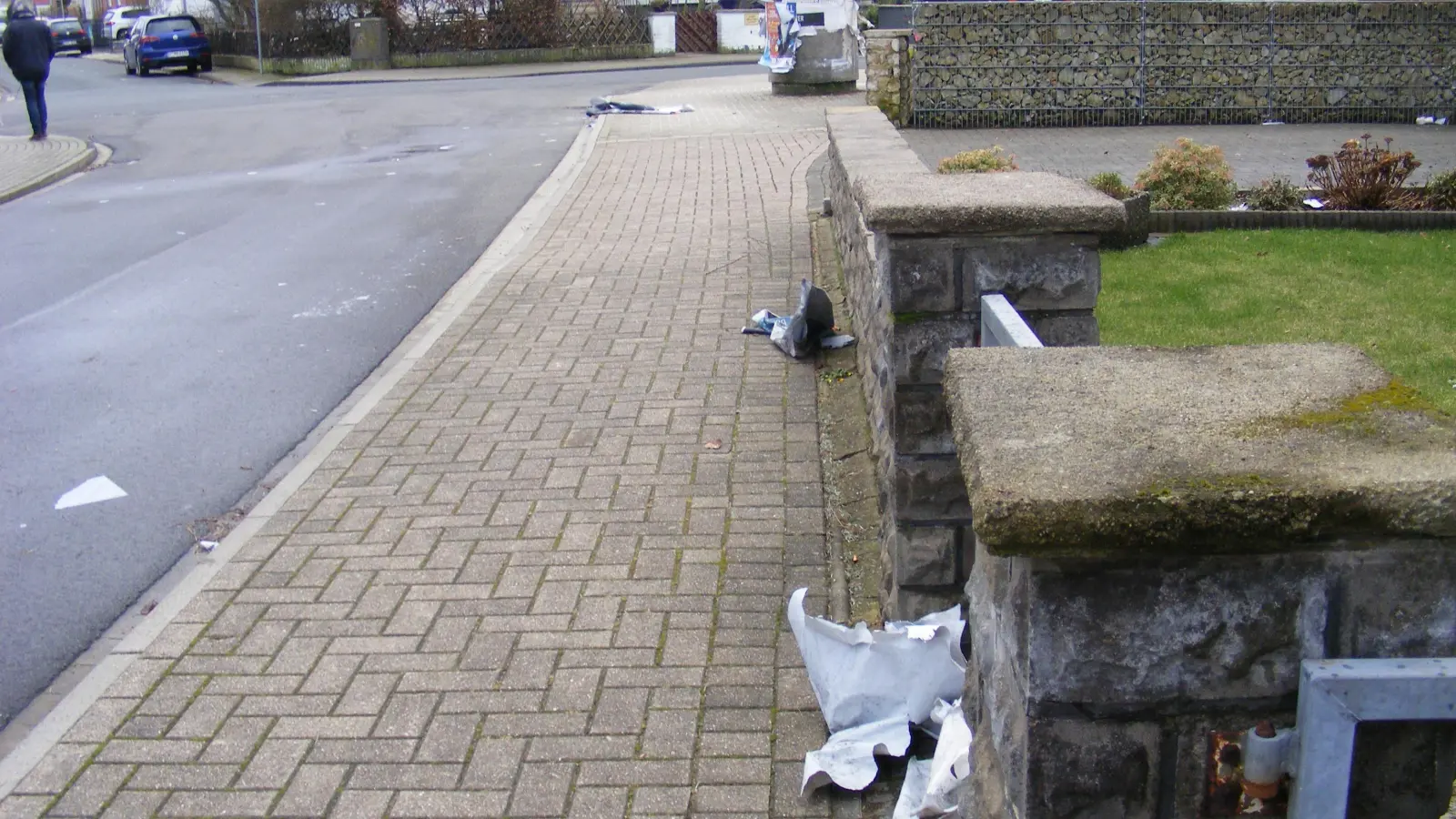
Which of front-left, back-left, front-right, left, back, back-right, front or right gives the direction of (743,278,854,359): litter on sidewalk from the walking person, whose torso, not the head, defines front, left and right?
back

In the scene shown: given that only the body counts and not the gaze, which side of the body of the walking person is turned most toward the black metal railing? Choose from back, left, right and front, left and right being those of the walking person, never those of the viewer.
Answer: front

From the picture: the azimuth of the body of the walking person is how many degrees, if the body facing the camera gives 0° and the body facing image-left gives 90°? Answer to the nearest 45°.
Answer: approximately 180°

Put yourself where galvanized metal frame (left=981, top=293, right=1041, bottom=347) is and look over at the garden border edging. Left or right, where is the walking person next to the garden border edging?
left

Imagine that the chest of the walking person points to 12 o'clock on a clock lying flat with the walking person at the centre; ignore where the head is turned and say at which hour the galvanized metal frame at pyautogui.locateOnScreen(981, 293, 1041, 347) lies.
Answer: The galvanized metal frame is roughly at 6 o'clock from the walking person.

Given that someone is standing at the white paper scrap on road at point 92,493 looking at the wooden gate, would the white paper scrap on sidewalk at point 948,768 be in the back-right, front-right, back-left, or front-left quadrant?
back-right

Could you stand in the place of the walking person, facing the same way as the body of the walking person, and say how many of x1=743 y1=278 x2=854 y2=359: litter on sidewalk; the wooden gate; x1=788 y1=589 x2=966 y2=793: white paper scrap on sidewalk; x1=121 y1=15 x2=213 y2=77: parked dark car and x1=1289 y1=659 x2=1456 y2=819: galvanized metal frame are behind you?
3

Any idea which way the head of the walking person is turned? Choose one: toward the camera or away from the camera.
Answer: away from the camera

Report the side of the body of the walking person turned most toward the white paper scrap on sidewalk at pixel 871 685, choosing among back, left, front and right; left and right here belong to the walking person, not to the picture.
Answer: back

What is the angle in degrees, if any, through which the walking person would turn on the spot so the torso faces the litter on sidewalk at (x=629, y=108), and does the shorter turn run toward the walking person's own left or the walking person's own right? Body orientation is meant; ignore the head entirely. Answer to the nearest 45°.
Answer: approximately 135° to the walking person's own right

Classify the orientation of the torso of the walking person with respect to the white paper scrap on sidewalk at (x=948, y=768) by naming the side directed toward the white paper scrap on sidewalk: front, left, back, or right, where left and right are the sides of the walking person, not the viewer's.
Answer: back

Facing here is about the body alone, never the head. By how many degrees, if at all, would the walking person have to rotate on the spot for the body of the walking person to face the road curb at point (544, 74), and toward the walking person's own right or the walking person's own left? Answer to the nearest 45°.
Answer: approximately 45° to the walking person's own right

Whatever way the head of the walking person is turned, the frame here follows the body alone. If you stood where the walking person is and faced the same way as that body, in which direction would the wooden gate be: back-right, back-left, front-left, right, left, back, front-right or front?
front-right

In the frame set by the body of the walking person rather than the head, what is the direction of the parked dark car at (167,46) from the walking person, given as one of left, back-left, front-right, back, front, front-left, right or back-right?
front

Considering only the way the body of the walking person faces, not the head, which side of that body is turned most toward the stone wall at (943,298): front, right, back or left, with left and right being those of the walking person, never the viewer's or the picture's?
back

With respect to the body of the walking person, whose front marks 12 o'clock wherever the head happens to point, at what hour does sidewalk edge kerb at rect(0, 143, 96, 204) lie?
The sidewalk edge kerb is roughly at 6 o'clock from the walking person.

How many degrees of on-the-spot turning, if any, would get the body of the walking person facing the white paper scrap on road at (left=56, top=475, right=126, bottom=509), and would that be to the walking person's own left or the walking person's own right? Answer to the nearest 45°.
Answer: approximately 180°

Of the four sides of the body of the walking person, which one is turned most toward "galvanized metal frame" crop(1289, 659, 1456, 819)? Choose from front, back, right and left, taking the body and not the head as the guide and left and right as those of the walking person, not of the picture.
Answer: back
